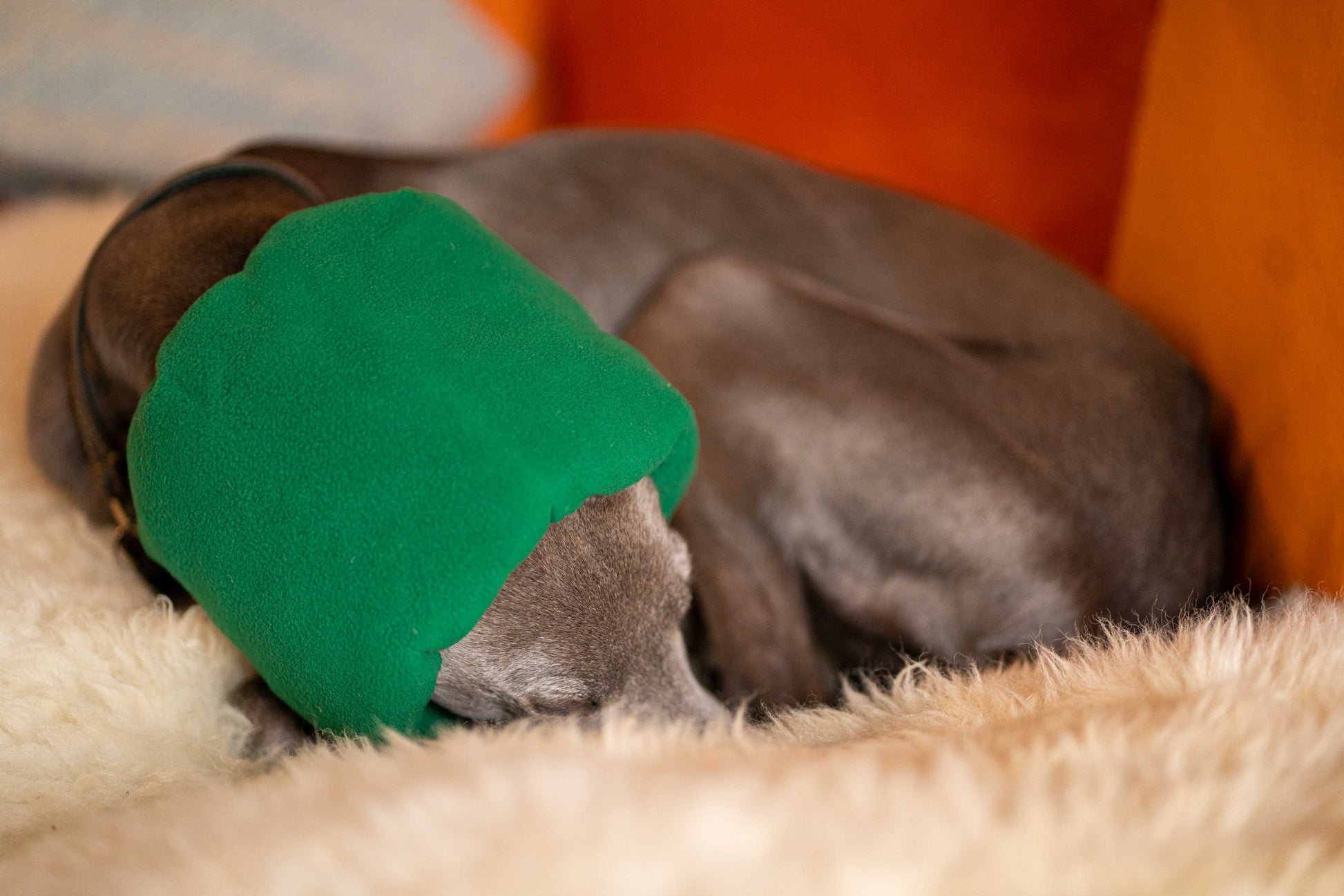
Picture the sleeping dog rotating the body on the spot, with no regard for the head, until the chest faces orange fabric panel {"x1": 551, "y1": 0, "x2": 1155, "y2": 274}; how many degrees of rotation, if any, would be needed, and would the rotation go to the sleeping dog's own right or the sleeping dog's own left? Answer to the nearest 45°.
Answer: approximately 90° to the sleeping dog's own right

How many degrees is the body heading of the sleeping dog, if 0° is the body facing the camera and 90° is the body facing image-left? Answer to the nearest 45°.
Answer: approximately 90°
